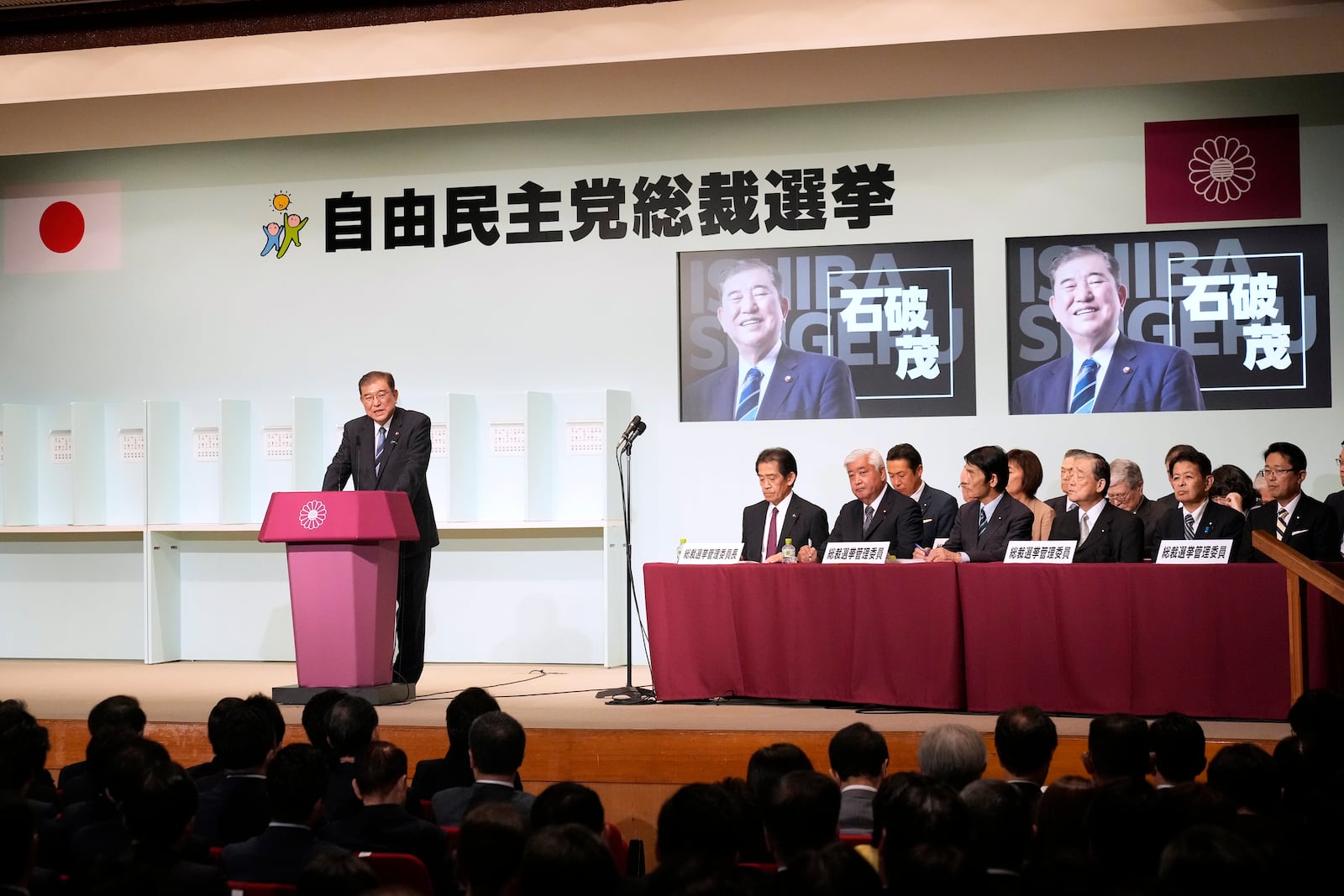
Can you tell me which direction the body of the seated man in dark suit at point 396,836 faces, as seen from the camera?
away from the camera

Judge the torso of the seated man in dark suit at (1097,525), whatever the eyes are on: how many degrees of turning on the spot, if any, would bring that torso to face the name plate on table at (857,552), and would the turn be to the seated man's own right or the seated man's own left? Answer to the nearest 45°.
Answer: approximately 45° to the seated man's own right

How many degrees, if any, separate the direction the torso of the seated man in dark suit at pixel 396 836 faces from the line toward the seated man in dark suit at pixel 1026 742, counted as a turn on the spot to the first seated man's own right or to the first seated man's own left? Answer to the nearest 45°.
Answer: approximately 90° to the first seated man's own right

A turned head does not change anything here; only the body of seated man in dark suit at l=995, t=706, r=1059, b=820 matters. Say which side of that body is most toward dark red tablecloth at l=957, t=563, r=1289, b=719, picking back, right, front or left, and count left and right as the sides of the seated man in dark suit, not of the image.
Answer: front

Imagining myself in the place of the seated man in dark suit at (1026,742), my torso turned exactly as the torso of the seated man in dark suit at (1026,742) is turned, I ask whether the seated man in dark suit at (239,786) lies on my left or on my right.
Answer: on my left

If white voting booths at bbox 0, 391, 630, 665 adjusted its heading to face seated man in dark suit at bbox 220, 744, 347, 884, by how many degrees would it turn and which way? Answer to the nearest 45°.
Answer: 0° — it already faces them

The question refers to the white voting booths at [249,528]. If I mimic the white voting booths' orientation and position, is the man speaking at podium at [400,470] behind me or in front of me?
in front

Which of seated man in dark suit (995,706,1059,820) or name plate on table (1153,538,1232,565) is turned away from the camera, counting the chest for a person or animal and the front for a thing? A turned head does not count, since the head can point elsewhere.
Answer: the seated man in dark suit

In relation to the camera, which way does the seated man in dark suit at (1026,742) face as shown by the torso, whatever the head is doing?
away from the camera

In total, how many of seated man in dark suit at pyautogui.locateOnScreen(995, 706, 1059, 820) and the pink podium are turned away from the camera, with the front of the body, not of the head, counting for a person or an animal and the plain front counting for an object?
1

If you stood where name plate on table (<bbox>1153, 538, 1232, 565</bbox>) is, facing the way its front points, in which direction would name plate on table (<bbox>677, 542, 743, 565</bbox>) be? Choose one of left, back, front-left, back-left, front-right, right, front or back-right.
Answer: right

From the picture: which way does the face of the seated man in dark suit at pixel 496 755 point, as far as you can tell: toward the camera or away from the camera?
away from the camera

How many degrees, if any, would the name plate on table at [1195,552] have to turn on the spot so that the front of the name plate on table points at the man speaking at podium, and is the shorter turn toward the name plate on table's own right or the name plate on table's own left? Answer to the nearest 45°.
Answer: approximately 90° to the name plate on table's own right

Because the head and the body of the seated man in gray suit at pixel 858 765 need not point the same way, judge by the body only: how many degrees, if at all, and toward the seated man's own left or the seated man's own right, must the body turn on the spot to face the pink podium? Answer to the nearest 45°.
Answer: approximately 45° to the seated man's own left

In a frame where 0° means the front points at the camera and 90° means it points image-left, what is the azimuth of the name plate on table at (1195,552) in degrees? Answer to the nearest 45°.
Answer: approximately 0°
